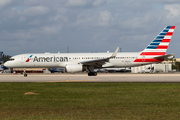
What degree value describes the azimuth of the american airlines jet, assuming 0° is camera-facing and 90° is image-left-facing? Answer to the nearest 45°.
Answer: approximately 90°
